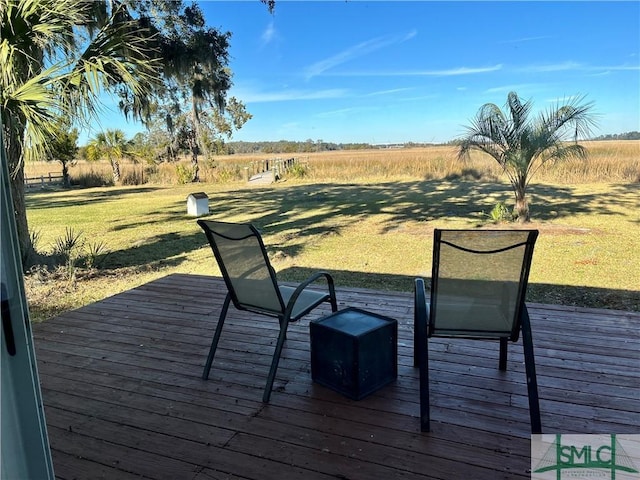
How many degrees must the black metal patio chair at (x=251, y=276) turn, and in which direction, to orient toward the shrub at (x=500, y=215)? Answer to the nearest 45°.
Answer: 0° — it already faces it

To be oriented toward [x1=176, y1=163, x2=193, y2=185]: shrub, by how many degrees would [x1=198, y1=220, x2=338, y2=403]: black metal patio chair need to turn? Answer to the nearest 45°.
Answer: approximately 45° to its left

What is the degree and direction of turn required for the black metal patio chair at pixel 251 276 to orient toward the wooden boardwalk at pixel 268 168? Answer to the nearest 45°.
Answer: approximately 45° to its left

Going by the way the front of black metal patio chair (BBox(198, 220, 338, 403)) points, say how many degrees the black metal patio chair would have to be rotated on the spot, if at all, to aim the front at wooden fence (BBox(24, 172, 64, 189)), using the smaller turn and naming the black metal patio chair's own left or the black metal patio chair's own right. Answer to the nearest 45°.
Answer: approximately 90° to the black metal patio chair's own left

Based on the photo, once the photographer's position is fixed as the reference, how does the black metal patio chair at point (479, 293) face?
facing away from the viewer

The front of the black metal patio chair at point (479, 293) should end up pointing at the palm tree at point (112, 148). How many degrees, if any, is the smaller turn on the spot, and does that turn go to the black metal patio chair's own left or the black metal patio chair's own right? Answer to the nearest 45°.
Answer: approximately 45° to the black metal patio chair's own left

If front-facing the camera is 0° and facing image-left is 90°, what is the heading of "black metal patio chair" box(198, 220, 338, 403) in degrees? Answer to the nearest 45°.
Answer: approximately 225°

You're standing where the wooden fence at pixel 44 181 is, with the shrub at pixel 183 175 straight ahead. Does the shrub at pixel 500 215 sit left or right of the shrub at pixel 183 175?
right
